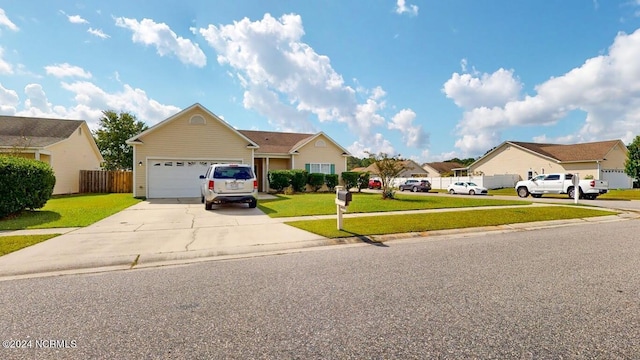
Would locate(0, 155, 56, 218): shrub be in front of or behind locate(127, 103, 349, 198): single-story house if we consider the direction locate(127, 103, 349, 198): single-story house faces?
in front

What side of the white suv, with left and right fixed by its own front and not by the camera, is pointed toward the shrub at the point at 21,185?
left

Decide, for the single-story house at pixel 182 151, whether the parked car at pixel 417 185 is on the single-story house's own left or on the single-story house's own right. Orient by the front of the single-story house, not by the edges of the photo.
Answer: on the single-story house's own left

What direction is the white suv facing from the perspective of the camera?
away from the camera

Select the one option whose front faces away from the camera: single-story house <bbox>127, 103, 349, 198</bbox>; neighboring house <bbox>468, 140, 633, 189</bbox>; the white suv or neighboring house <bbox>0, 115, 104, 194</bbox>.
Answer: the white suv

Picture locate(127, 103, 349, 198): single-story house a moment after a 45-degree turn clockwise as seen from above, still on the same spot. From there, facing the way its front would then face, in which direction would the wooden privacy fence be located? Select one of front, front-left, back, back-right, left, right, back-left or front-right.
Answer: right

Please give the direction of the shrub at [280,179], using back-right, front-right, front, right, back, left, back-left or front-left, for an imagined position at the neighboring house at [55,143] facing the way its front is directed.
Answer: left

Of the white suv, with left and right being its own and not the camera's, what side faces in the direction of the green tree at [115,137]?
front

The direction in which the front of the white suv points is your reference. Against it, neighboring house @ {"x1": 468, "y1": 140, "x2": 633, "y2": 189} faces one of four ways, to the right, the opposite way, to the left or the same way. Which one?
the opposite way

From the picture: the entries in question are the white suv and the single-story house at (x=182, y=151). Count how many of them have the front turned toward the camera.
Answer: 1

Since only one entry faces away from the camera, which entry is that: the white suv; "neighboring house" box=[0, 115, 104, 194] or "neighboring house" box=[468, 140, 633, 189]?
the white suv

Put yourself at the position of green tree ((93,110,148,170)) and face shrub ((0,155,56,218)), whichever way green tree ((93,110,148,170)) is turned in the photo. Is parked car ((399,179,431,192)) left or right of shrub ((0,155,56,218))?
left

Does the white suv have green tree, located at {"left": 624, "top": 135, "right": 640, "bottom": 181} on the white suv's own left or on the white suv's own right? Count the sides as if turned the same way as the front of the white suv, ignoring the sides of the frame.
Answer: on the white suv's own right

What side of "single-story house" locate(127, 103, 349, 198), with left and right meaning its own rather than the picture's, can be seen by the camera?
front

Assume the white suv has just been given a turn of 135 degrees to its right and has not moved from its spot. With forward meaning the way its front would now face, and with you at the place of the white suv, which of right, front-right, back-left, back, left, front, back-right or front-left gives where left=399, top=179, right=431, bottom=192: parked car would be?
left
